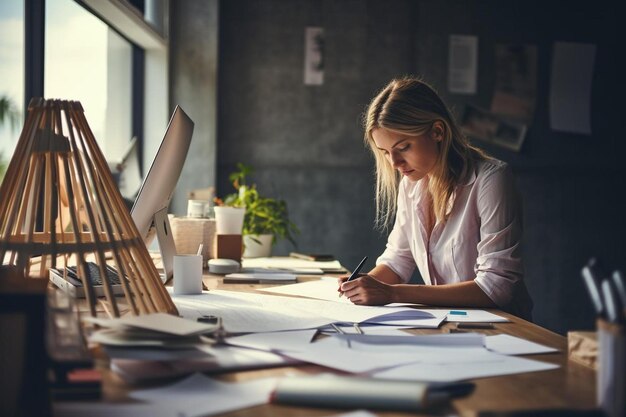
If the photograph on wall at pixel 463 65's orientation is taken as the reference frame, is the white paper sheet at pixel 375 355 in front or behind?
in front

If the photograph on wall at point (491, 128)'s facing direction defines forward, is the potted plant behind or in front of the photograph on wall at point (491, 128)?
in front

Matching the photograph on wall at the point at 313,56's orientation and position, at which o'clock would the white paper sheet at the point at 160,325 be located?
The white paper sheet is roughly at 12 o'clock from the photograph on wall.

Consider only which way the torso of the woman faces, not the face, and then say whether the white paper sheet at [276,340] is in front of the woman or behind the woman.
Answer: in front

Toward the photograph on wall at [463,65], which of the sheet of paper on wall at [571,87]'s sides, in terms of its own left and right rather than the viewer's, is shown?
right

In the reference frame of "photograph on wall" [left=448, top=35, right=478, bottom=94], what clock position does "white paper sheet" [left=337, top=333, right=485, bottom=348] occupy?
The white paper sheet is roughly at 12 o'clock from the photograph on wall.

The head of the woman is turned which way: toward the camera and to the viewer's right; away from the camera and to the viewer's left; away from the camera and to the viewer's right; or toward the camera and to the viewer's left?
toward the camera and to the viewer's left

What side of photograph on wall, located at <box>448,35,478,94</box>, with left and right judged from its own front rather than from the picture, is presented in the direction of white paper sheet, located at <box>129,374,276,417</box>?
front

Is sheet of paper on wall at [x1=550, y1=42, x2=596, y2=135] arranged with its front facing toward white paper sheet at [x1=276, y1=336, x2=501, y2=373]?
yes

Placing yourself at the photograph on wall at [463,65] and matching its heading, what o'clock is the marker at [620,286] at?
The marker is roughly at 12 o'clock from the photograph on wall.

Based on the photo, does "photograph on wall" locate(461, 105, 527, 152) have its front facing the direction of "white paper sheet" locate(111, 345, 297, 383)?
yes
